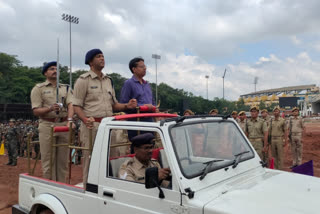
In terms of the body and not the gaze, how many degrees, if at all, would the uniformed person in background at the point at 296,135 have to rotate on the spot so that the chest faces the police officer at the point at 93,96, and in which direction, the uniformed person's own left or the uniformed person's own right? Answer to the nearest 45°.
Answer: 0° — they already face them

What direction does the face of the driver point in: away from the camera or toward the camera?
toward the camera

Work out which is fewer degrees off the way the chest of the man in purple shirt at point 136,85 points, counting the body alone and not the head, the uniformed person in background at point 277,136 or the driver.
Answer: the driver

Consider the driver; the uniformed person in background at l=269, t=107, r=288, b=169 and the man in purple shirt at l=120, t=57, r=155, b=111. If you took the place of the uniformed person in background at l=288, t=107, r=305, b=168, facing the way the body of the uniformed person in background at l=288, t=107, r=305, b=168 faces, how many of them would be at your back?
0

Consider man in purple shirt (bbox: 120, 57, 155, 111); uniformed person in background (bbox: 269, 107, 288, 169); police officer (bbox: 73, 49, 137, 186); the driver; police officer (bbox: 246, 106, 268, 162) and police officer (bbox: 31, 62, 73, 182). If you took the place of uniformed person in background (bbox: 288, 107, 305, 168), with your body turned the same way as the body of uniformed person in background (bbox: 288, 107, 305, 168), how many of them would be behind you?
0

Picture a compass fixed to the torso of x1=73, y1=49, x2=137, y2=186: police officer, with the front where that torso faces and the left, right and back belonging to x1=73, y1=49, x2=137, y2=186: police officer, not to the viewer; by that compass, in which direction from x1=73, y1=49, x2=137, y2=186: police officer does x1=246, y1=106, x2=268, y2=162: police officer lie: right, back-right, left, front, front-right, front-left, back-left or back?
left

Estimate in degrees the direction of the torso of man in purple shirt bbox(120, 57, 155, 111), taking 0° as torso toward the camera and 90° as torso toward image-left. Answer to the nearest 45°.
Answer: approximately 315°

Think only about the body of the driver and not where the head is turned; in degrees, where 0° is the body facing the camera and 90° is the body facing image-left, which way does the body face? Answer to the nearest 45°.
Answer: approximately 315°

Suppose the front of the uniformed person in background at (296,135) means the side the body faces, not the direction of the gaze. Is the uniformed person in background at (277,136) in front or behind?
in front

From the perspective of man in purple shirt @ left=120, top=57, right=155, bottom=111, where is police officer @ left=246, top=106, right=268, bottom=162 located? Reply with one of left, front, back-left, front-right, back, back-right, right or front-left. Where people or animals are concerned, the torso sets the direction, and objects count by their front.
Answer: left

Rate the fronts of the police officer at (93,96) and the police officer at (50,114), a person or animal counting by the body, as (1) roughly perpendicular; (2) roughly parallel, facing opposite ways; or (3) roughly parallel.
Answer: roughly parallel

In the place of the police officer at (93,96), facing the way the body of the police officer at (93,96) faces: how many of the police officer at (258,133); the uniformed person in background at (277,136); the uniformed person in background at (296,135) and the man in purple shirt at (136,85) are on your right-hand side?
0

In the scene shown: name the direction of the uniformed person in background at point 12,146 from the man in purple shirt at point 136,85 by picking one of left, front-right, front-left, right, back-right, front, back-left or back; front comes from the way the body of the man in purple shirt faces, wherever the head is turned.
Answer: back

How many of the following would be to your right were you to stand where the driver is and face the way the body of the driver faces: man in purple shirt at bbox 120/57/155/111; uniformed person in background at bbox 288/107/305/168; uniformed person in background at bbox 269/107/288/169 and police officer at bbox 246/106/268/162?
0

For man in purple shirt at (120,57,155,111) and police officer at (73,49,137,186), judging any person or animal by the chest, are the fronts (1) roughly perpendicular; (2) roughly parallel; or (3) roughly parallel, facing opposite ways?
roughly parallel

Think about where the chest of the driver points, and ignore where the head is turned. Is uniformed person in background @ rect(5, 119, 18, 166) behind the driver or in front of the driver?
behind

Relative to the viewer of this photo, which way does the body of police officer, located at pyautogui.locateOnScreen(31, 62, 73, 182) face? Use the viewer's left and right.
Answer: facing the viewer and to the right of the viewer

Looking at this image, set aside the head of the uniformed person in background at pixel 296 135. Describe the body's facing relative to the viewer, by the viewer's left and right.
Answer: facing the viewer

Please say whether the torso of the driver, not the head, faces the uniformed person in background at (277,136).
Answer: no
